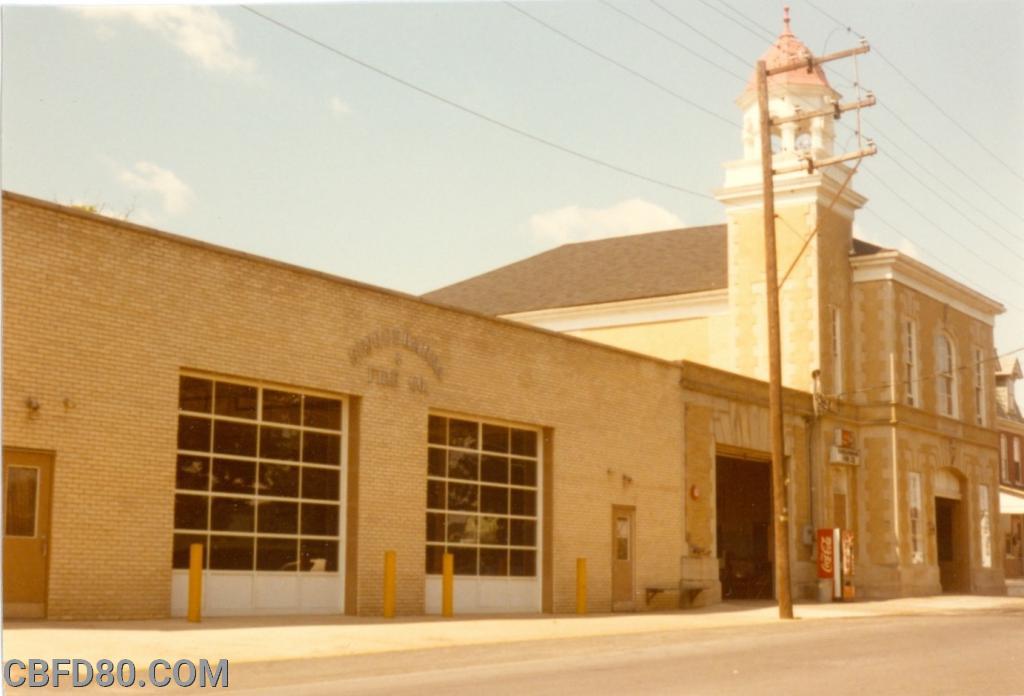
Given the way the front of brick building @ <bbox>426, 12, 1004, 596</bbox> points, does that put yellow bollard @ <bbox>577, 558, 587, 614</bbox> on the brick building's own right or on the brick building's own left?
on the brick building's own right

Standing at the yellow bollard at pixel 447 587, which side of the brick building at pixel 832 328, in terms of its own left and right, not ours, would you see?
right

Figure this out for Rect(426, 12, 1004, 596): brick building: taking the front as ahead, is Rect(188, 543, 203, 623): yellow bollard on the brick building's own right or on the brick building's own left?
on the brick building's own right

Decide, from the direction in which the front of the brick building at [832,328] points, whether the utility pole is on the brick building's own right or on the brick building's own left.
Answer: on the brick building's own right

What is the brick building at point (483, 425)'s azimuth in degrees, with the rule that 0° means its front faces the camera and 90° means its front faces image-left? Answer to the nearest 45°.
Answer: approximately 315°

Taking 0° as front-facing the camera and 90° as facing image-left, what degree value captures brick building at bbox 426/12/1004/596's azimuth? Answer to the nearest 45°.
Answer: approximately 315°
